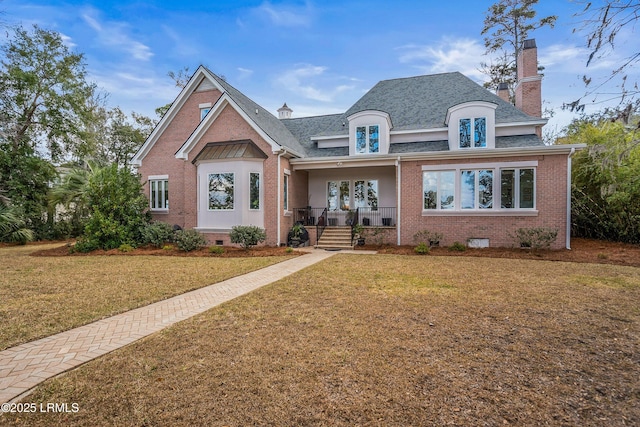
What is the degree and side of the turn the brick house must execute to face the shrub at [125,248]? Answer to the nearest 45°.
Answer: approximately 90° to its right

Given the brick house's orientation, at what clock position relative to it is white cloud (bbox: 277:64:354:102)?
The white cloud is roughly at 5 o'clock from the brick house.

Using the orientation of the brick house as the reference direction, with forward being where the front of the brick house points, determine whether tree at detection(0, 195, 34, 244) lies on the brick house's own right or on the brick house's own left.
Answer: on the brick house's own right

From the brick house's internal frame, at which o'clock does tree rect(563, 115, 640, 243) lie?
The tree is roughly at 9 o'clock from the brick house.

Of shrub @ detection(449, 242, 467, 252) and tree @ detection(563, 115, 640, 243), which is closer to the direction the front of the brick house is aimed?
the shrub

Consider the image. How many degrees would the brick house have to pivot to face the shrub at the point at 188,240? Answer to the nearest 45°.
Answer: approximately 90° to its right

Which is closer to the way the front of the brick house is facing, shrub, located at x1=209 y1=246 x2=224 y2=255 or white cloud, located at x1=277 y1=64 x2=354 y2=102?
the shrub

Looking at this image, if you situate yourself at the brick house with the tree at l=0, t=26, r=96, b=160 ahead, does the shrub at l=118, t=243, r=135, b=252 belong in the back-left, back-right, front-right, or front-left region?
front-left

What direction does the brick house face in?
toward the camera
